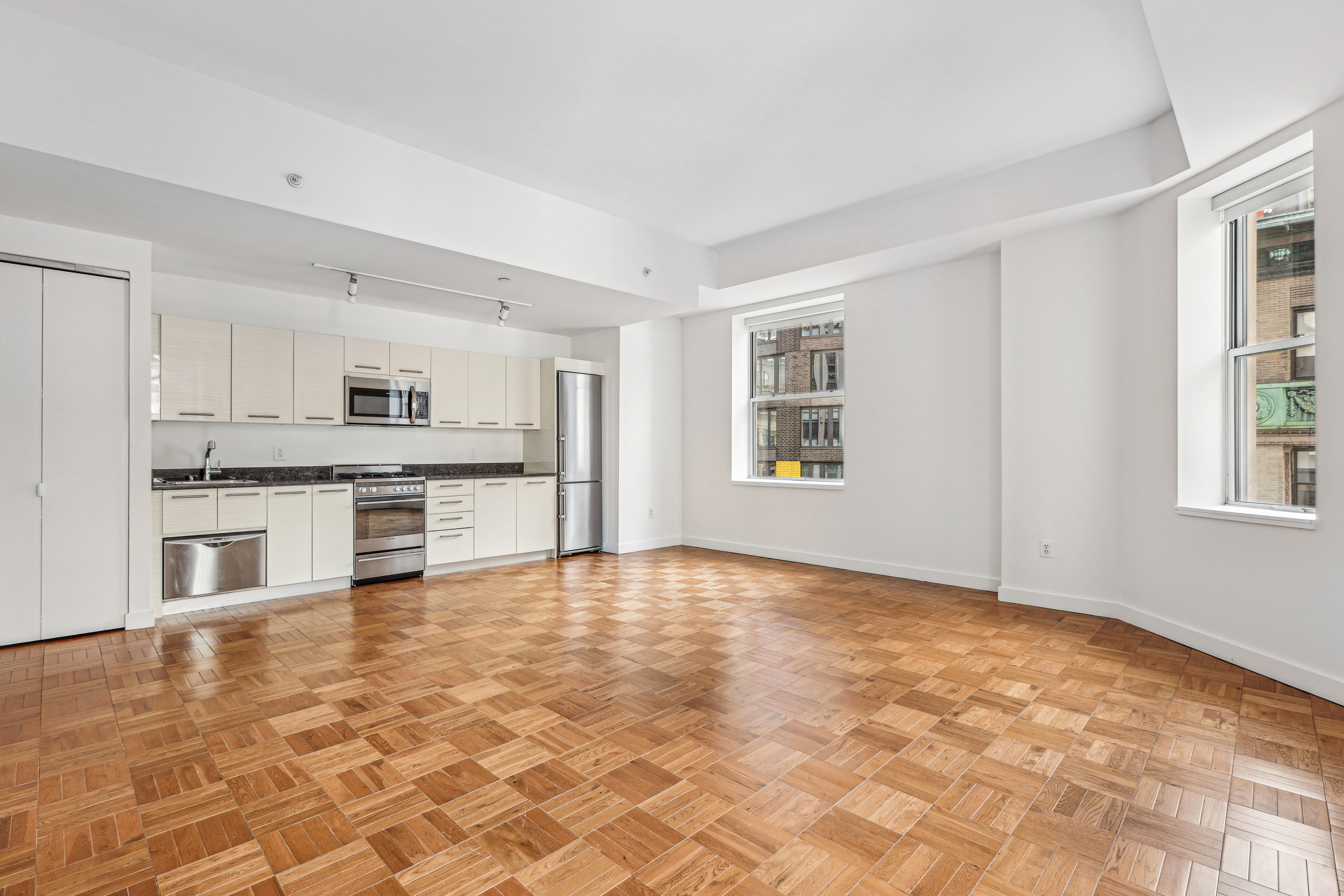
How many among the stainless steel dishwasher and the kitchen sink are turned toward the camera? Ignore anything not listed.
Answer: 2

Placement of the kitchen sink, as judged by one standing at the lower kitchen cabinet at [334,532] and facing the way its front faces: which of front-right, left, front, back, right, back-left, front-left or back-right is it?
right

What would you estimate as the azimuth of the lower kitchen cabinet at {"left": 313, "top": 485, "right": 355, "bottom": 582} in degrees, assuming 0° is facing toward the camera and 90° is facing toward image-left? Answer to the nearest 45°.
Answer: approximately 0°

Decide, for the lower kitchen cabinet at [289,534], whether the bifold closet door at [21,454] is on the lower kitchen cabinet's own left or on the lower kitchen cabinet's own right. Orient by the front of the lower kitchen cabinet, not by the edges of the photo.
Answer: on the lower kitchen cabinet's own right

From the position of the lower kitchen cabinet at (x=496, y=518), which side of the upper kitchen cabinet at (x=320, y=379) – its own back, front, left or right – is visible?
left

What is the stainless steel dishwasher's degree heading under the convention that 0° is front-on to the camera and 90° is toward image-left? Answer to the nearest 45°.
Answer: approximately 0°

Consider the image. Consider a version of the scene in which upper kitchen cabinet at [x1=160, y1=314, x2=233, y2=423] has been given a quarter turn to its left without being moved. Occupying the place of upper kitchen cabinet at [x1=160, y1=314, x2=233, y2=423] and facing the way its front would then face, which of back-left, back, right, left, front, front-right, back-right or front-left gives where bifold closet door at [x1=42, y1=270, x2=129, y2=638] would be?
back-right

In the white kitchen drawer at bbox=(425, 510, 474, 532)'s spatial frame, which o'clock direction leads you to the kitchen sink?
The kitchen sink is roughly at 4 o'clock from the white kitchen drawer.

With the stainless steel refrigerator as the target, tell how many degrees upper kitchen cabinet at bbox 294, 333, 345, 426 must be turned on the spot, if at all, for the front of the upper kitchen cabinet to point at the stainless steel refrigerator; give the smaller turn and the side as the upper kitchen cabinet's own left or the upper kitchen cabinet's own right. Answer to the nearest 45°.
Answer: approximately 90° to the upper kitchen cabinet's own left

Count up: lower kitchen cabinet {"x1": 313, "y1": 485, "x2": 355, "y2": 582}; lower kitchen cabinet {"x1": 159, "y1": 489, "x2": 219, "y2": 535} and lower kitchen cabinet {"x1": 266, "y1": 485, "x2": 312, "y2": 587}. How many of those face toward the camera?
3

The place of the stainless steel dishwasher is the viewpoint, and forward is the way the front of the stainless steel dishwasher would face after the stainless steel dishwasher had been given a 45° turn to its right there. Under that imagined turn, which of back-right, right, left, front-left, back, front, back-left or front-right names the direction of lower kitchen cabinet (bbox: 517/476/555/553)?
back-left

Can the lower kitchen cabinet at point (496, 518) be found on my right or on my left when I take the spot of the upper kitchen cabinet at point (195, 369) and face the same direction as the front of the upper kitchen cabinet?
on my left
